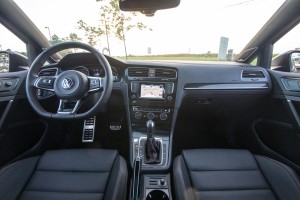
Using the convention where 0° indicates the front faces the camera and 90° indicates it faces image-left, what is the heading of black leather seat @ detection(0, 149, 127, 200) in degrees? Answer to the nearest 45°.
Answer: approximately 180°
